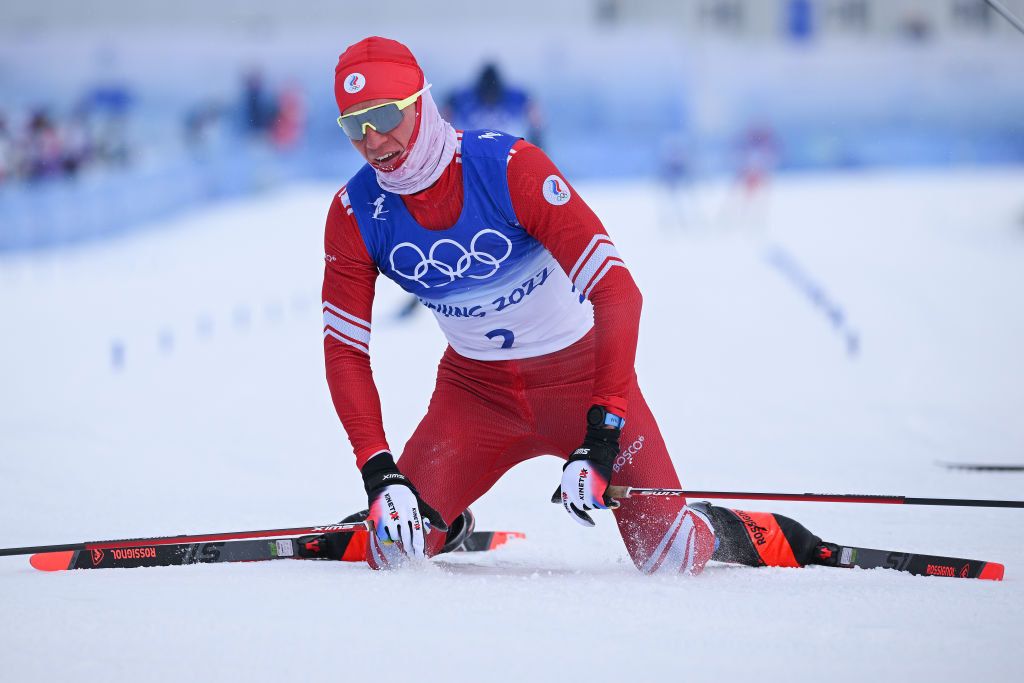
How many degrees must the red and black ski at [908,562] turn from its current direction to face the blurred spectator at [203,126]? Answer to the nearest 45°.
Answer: approximately 135° to its left

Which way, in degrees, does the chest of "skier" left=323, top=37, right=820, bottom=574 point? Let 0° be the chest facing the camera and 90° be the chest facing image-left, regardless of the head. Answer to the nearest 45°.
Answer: approximately 45°

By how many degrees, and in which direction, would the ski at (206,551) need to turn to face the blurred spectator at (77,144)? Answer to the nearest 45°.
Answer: approximately 90° to its right

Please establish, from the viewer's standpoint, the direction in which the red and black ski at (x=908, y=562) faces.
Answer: facing to the right of the viewer

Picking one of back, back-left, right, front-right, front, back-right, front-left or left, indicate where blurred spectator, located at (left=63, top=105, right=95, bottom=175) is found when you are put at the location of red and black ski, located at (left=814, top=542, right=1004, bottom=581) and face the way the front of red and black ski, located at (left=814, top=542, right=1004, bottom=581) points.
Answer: back-left

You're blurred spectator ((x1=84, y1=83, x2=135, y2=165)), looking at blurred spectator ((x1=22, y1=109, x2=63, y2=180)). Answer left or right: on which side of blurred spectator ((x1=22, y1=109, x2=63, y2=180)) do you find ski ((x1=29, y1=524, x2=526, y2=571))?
left

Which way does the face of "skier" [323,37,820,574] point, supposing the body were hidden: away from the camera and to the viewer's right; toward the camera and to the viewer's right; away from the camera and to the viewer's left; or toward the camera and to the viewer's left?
toward the camera and to the viewer's left

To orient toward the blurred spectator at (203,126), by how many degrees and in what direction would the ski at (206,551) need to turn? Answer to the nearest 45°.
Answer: approximately 90° to its right

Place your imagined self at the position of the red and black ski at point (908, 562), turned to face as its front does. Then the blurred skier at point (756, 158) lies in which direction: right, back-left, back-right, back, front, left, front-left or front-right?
left

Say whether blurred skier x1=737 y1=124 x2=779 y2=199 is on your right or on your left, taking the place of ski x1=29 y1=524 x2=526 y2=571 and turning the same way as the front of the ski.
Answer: on your right

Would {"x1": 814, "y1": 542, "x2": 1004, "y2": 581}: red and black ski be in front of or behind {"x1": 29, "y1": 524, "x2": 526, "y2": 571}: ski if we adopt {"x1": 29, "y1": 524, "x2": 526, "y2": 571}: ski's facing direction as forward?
behind

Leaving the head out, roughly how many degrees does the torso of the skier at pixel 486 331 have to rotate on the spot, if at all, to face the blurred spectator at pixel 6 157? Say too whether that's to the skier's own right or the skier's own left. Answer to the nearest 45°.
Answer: approximately 180°

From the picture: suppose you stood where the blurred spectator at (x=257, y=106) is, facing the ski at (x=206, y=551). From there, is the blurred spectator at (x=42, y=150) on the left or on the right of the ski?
right

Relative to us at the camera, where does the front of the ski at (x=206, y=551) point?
facing to the left of the viewer

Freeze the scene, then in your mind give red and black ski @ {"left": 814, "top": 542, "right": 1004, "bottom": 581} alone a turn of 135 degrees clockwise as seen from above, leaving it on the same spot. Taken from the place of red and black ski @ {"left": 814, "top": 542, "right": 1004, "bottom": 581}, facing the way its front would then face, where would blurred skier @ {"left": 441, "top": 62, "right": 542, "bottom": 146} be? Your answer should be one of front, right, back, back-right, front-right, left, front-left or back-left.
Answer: right
